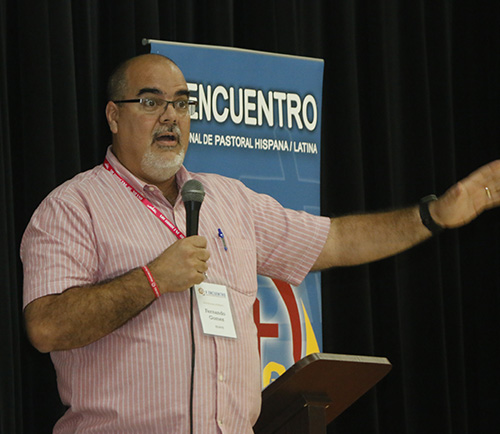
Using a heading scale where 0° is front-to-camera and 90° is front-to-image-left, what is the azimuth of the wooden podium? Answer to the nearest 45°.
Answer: approximately 315°

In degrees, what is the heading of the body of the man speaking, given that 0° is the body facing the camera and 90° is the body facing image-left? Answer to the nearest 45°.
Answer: approximately 315°

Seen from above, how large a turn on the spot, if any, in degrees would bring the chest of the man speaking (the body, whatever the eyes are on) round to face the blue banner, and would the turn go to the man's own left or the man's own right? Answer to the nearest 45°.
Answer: approximately 135° to the man's own left

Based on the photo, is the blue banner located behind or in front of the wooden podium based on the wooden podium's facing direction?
behind
